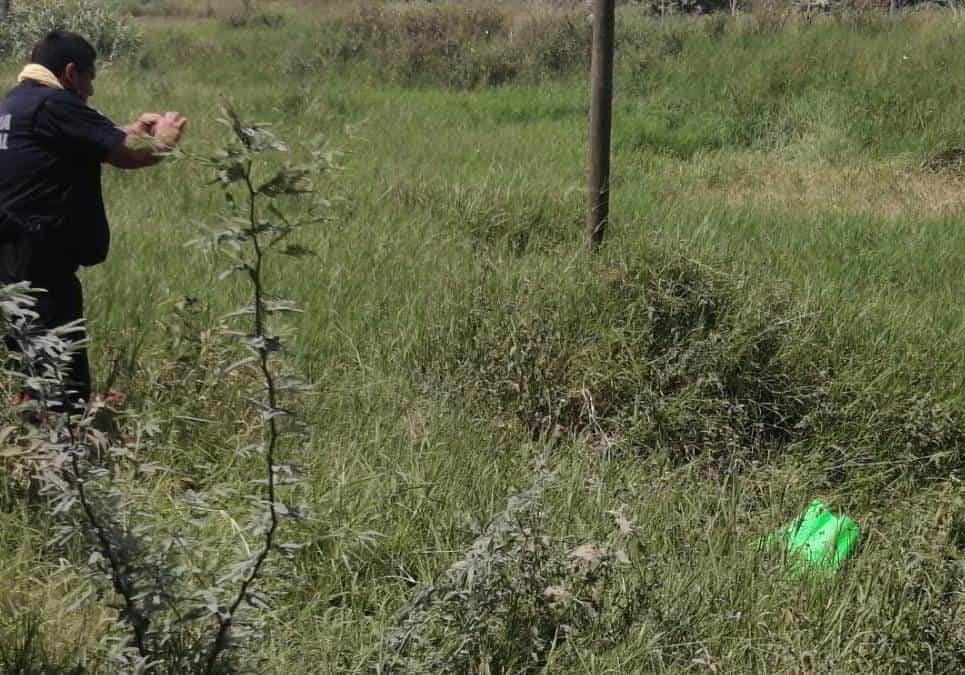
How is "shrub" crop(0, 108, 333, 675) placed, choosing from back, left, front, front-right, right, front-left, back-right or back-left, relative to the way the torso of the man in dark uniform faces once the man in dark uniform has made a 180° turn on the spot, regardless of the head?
front-left

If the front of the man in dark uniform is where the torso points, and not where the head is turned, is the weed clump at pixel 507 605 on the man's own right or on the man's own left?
on the man's own right

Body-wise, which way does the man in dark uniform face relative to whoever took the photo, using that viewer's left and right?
facing away from the viewer and to the right of the viewer

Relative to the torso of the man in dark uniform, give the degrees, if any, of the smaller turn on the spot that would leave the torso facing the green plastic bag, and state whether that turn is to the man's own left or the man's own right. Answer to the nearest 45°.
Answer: approximately 90° to the man's own right

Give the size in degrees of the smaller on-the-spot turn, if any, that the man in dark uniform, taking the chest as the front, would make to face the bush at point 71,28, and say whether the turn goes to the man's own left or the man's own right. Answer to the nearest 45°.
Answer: approximately 45° to the man's own left

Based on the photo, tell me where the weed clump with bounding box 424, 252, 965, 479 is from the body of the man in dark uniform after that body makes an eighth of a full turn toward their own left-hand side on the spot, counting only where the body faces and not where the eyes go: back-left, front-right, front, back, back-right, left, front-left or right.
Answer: right

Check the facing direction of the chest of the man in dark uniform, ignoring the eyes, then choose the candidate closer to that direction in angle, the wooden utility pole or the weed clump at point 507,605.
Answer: the wooden utility pole

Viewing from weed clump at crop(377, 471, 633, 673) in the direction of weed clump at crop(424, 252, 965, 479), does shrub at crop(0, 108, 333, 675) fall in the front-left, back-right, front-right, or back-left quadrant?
back-left

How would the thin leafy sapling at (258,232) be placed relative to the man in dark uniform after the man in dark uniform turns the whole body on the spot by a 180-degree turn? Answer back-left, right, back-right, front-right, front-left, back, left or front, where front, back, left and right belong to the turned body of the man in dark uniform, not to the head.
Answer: front-left
